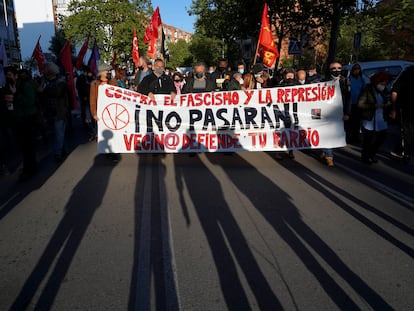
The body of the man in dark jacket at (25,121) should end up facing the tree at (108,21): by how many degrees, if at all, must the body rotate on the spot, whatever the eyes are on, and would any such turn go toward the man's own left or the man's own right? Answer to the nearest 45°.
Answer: approximately 135° to the man's own right

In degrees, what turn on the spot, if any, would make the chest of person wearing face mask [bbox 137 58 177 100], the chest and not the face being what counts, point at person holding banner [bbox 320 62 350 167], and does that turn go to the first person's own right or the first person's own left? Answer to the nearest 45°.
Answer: approximately 90° to the first person's own left

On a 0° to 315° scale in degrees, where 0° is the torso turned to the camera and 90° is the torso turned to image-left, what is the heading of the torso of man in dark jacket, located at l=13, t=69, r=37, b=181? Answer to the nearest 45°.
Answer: approximately 45°

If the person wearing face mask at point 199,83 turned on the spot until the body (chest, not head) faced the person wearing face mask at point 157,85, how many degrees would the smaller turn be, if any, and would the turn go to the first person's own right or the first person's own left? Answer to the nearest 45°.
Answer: approximately 90° to the first person's own right

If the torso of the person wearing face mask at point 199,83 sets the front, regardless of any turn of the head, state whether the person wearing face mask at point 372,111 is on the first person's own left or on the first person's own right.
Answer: on the first person's own left

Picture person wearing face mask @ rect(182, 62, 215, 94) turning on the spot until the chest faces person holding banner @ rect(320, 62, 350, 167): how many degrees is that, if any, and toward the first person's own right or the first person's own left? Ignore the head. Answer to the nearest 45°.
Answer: approximately 90° to the first person's own left

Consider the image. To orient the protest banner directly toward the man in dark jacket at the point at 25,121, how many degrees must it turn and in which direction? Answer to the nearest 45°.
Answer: approximately 90° to its right

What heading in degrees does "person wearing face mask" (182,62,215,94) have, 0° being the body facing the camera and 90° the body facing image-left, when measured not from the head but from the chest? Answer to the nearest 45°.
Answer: approximately 0°

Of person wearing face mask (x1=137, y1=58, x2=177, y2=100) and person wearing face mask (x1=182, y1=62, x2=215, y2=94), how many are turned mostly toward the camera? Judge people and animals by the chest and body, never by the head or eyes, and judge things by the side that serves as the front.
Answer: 2

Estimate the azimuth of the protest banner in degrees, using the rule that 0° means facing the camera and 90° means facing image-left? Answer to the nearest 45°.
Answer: approximately 0°

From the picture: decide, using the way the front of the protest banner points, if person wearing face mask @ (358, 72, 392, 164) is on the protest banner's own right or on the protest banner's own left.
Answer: on the protest banner's own left
